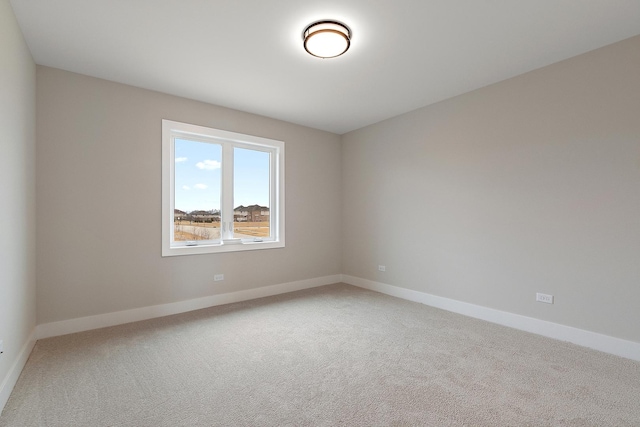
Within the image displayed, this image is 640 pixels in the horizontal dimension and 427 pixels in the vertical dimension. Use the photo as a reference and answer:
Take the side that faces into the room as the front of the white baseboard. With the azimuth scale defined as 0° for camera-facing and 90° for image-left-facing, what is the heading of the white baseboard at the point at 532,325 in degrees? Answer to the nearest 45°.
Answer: approximately 45°

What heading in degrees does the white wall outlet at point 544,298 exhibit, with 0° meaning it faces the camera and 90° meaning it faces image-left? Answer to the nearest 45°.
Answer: approximately 45°
